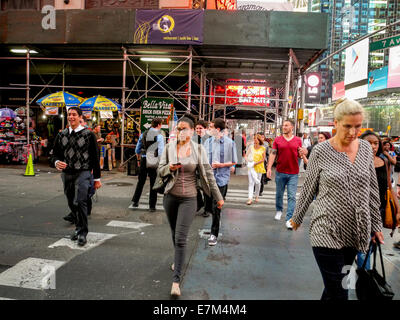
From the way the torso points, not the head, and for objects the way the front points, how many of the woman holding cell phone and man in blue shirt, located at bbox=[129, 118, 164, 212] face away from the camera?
1

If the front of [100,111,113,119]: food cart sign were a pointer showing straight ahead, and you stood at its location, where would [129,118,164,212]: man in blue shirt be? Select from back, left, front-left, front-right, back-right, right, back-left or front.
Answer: front

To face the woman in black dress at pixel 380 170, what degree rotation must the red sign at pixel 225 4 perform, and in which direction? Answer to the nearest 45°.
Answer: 0° — it already faces them

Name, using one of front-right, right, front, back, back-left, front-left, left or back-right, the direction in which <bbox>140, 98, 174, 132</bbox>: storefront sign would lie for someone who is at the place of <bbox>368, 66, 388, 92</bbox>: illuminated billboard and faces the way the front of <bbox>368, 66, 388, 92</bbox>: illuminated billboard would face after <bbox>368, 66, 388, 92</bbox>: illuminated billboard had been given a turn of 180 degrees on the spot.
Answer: back-right

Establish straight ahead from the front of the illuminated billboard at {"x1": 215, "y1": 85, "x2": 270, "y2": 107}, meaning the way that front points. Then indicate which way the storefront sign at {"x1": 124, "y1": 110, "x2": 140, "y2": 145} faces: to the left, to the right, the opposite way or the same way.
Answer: the same way

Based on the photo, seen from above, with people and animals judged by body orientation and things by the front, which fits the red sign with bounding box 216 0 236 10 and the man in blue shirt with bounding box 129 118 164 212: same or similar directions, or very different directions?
very different directions

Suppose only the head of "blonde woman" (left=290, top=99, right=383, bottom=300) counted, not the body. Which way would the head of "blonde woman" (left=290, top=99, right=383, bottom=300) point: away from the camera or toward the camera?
toward the camera

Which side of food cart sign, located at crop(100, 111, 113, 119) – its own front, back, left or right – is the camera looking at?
front

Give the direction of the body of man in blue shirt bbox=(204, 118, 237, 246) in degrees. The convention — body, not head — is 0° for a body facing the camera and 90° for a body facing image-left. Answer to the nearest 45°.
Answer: approximately 0°

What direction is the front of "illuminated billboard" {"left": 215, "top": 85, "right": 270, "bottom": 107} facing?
toward the camera

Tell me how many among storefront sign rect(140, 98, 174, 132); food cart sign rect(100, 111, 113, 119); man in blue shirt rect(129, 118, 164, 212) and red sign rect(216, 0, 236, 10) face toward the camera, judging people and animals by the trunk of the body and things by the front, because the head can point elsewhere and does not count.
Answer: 3

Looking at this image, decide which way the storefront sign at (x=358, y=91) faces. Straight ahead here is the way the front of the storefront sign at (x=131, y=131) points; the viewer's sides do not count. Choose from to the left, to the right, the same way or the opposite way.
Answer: to the right

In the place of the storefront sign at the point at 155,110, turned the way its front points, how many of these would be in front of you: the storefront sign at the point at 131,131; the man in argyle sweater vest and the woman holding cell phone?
2

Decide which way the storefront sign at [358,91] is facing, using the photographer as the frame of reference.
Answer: facing the viewer and to the left of the viewer
